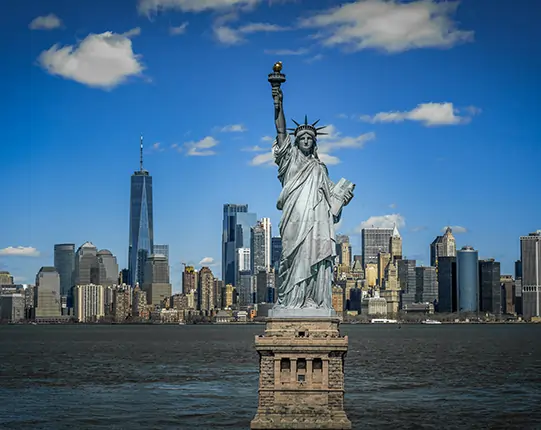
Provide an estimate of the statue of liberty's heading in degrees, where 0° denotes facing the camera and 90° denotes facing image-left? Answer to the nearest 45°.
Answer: approximately 0°
